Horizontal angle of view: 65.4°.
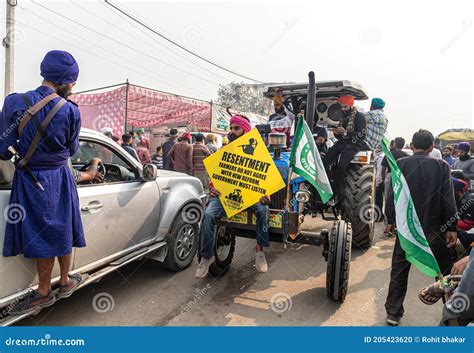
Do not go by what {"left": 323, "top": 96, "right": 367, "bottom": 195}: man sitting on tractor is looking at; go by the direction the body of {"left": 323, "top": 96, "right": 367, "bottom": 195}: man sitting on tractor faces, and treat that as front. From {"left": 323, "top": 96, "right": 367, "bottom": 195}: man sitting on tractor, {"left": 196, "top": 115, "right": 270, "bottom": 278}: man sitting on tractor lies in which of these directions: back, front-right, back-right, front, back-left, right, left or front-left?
front

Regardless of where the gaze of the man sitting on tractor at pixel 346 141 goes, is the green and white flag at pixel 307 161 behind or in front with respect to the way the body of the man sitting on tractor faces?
in front

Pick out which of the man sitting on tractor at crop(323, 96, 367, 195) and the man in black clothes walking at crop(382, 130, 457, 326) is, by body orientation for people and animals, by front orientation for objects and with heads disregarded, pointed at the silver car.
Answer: the man sitting on tractor

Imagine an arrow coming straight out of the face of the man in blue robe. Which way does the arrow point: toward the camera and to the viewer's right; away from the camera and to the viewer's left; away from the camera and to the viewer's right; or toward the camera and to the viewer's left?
away from the camera and to the viewer's right

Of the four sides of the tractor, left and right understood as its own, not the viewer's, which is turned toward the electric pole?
right

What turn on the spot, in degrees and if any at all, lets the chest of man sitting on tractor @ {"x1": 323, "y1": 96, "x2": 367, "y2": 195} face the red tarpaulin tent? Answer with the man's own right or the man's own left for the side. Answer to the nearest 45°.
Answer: approximately 90° to the man's own right

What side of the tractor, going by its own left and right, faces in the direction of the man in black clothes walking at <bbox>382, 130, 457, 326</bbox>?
left

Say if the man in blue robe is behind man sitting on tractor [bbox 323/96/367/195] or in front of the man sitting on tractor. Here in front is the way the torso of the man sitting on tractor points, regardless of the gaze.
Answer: in front

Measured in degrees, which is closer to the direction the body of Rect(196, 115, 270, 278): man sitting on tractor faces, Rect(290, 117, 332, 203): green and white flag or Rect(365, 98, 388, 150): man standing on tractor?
the green and white flag

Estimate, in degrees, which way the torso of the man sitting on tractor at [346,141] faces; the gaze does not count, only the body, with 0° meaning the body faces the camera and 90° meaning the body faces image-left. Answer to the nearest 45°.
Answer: approximately 45°

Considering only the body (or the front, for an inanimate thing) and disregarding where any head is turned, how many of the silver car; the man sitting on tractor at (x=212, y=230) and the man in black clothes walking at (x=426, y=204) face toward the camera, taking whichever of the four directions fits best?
1

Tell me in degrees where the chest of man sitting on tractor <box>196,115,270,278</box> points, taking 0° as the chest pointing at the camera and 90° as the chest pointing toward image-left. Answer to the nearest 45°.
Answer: approximately 0°
